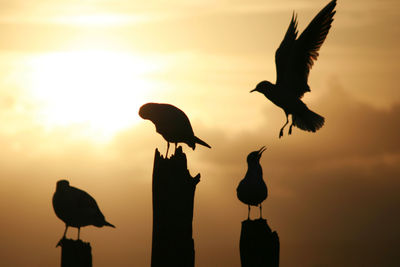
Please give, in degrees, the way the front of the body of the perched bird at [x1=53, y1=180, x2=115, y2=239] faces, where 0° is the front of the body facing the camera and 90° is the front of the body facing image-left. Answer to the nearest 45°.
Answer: approximately 90°

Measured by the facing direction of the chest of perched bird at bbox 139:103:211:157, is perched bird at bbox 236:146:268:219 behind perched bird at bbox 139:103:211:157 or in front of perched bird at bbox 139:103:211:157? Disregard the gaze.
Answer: behind

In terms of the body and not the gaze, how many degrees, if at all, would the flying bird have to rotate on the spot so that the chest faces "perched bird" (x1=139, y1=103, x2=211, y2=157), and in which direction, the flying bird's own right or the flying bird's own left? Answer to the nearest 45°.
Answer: approximately 45° to the flying bird's own left

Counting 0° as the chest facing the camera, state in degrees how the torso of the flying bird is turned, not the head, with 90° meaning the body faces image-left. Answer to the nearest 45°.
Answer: approximately 90°

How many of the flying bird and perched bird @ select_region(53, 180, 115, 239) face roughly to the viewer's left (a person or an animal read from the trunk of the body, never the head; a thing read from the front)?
2

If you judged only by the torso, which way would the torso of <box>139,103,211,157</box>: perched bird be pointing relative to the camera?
to the viewer's left

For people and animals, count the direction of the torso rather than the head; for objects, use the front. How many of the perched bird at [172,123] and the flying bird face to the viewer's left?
2

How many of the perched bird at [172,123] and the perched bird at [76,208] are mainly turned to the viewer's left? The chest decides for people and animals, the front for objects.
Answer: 2
